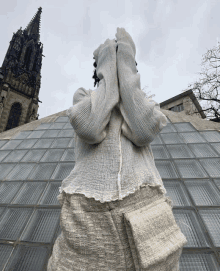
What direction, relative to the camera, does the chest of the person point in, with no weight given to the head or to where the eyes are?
toward the camera
